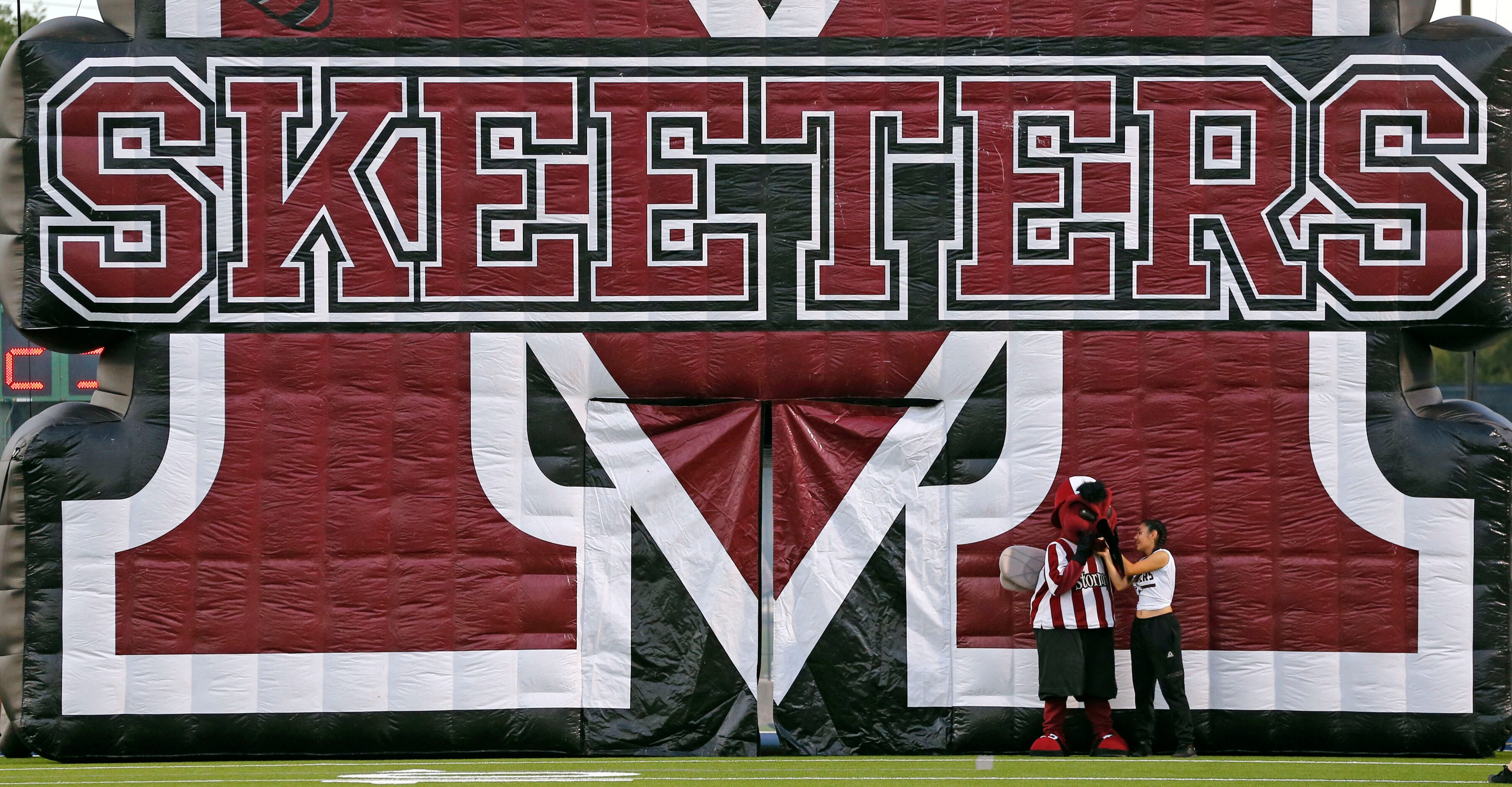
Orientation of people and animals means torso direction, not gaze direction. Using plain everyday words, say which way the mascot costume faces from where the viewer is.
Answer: facing the viewer and to the right of the viewer

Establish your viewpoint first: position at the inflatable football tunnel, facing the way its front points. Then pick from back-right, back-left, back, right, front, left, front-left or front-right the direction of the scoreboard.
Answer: back-right

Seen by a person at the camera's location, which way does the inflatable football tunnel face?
facing the viewer

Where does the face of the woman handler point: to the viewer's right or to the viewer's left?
to the viewer's left

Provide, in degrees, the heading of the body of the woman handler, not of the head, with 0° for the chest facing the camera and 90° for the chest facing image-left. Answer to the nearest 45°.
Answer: approximately 45°

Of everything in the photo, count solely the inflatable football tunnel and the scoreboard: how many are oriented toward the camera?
2

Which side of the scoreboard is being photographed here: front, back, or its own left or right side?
front

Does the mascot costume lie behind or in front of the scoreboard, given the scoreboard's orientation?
in front
